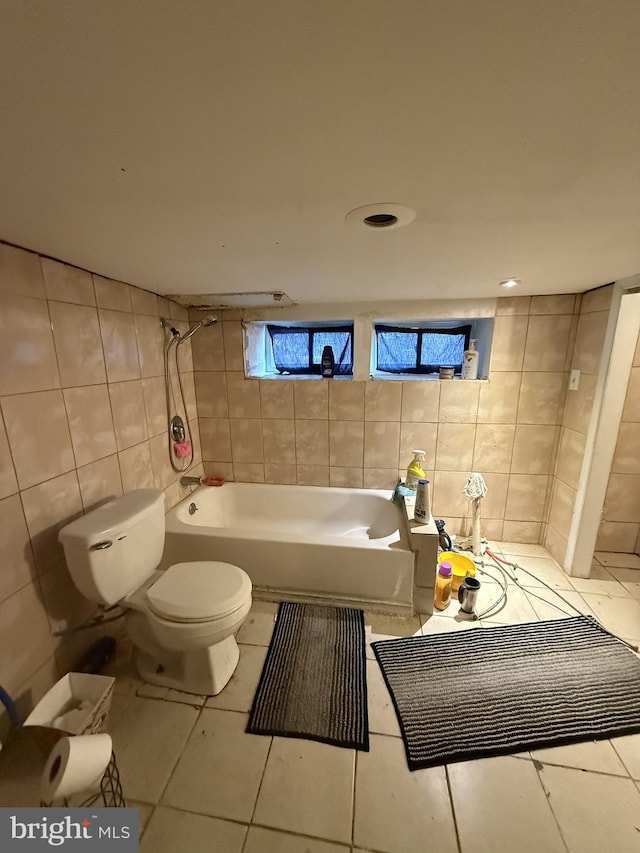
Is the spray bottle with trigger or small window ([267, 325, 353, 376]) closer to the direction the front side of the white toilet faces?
the spray bottle with trigger

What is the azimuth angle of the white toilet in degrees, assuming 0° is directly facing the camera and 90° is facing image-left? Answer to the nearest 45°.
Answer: approximately 315°

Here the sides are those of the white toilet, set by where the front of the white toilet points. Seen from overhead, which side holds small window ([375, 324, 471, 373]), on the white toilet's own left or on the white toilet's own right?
on the white toilet's own left

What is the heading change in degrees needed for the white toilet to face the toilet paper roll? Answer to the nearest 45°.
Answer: approximately 90° to its right

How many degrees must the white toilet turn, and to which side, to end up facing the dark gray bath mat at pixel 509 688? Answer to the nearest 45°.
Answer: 0° — it already faces it

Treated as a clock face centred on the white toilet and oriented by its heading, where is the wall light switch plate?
The wall light switch plate is roughly at 11 o'clock from the white toilet.

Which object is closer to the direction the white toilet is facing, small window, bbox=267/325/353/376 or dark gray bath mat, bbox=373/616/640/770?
the dark gray bath mat

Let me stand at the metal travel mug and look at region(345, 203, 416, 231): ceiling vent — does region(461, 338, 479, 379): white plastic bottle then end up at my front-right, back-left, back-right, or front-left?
back-right

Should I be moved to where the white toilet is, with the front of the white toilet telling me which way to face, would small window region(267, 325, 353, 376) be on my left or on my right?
on my left
